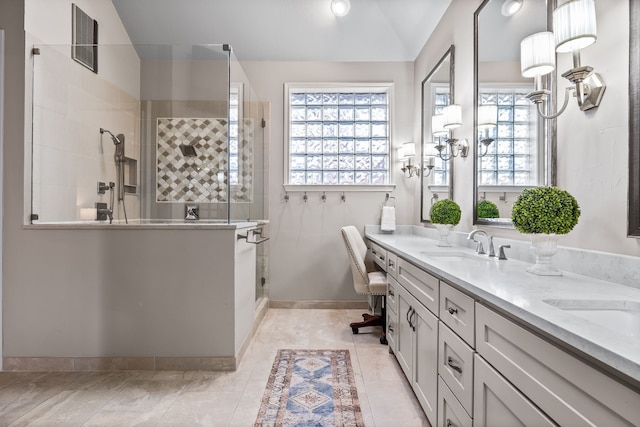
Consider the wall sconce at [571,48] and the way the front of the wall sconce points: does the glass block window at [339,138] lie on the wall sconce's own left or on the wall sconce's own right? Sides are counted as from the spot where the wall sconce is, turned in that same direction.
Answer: on the wall sconce's own right

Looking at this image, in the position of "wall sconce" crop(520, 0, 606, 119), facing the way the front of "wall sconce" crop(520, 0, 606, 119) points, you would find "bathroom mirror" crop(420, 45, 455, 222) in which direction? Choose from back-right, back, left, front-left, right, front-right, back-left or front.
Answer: right

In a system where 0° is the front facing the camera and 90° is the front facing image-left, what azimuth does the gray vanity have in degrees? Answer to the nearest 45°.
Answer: approximately 45°

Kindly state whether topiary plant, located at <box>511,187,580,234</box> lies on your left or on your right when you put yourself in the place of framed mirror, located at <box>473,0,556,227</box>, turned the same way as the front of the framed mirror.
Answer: on your left

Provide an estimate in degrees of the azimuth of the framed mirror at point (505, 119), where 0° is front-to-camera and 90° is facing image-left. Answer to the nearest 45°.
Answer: approximately 45°

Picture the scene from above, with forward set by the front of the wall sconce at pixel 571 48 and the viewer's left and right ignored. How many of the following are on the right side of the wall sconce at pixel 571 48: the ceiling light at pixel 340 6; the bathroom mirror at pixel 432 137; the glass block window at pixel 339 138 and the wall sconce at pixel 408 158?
4

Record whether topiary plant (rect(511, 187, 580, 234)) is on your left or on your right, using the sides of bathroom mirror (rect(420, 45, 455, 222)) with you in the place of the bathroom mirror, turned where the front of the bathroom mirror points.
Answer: on your left

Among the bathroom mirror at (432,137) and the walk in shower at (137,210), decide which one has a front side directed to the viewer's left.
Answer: the bathroom mirror

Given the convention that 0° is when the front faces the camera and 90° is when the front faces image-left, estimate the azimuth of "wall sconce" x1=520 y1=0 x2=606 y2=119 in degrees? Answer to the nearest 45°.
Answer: approximately 45°

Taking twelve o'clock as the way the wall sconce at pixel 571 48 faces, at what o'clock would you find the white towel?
The white towel is roughly at 3 o'clock from the wall sconce.

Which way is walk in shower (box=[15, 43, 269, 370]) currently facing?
to the viewer's right

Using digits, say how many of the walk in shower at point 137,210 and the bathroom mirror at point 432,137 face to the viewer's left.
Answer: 1

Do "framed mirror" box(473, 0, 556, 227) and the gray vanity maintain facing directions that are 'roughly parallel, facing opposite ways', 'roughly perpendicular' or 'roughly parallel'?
roughly parallel

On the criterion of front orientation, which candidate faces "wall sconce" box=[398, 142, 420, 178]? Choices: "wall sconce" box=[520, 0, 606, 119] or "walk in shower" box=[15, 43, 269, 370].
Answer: the walk in shower

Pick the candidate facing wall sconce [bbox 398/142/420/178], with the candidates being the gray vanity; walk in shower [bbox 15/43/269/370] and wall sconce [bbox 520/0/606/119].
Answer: the walk in shower

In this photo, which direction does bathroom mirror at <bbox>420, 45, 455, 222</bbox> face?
to the viewer's left
